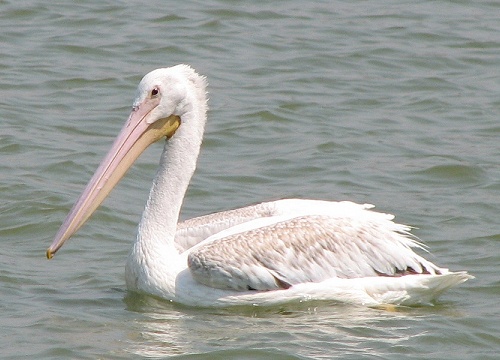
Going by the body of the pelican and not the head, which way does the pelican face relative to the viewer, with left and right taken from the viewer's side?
facing to the left of the viewer
